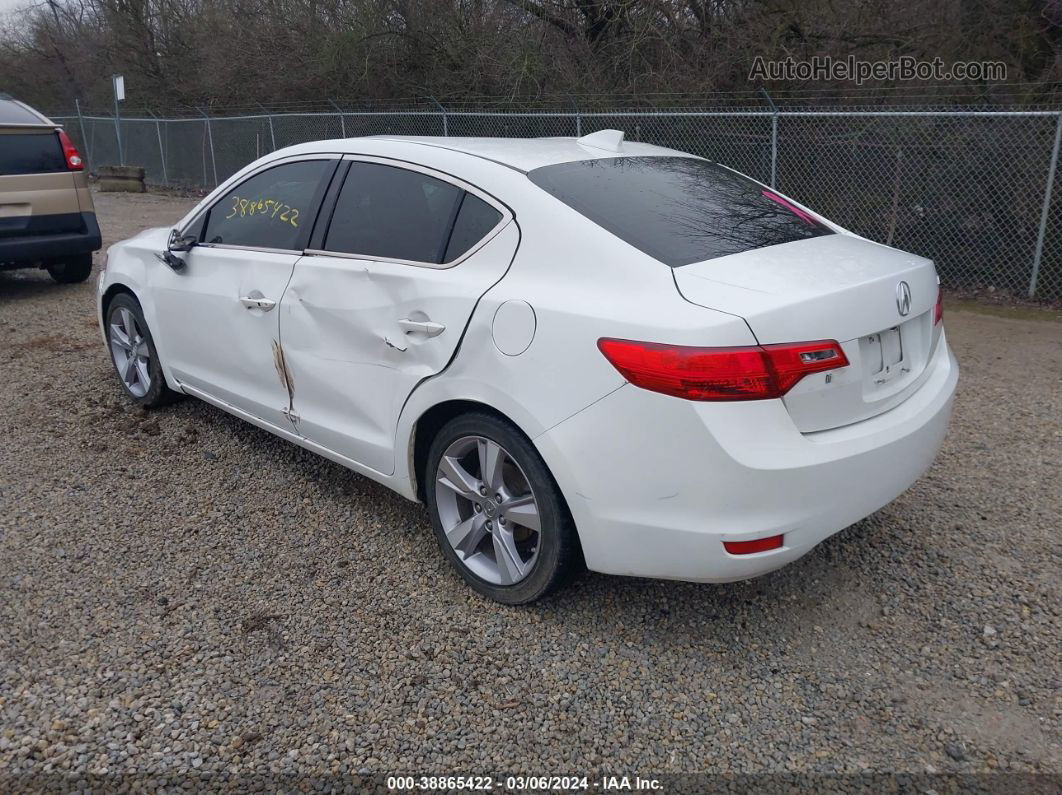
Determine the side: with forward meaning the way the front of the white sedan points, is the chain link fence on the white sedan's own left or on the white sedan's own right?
on the white sedan's own right

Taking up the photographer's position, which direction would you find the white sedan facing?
facing away from the viewer and to the left of the viewer

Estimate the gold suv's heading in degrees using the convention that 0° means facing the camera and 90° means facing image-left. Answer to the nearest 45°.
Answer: approximately 180°

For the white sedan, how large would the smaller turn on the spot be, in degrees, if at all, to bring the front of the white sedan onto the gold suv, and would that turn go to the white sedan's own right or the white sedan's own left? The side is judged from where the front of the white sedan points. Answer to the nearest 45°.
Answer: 0° — it already faces it

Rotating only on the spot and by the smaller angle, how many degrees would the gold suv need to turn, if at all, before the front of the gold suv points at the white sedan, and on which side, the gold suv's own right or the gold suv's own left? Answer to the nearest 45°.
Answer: approximately 180°

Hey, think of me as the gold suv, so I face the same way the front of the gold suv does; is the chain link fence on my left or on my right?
on my right
